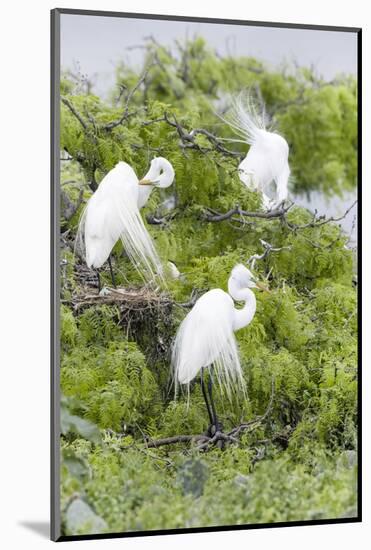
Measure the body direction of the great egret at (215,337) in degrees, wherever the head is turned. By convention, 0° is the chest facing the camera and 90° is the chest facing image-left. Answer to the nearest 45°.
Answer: approximately 270°
